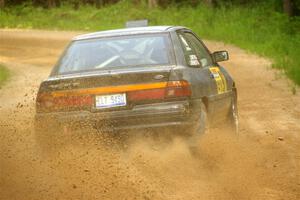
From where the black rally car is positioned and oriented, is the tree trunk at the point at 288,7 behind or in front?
in front

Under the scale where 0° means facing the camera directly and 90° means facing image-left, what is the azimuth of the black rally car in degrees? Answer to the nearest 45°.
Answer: approximately 225°
